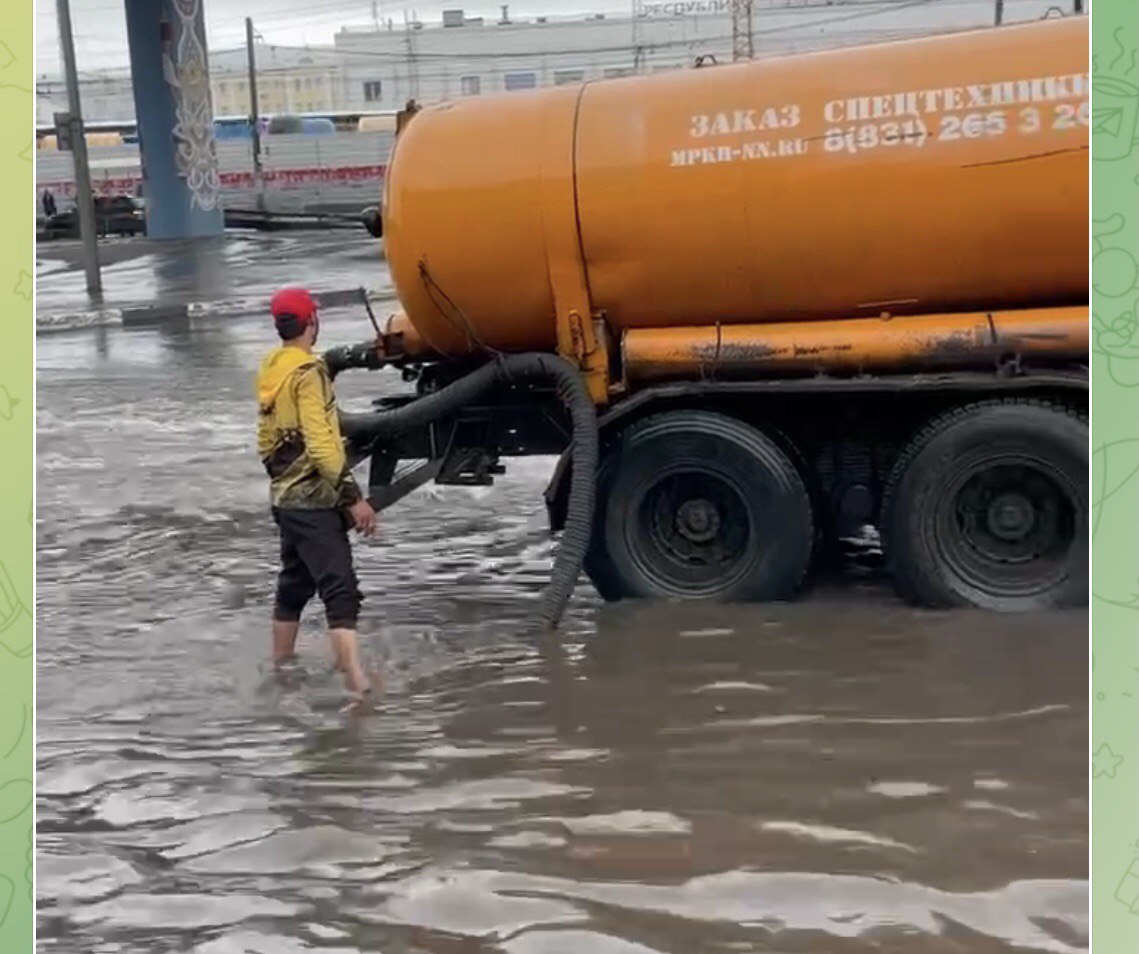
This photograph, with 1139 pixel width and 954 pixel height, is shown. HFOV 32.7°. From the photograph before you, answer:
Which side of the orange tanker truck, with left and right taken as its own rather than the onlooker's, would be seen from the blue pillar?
left

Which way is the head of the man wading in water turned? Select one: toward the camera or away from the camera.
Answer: away from the camera

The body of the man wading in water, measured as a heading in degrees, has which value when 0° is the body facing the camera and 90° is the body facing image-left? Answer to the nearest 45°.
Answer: approximately 225°

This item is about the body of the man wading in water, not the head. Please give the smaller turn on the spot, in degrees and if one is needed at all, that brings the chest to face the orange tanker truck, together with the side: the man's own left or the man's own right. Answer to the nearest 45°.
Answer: approximately 45° to the man's own right

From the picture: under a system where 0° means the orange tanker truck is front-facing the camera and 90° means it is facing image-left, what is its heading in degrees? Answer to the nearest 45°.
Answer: approximately 270°

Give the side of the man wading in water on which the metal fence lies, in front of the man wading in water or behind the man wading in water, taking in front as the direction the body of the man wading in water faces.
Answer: in front
